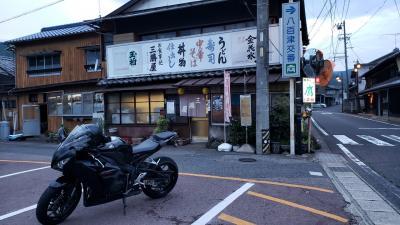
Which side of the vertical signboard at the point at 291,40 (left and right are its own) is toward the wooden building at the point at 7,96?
right

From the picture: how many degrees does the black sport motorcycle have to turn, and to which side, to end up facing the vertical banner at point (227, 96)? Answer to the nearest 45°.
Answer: approximately 180°

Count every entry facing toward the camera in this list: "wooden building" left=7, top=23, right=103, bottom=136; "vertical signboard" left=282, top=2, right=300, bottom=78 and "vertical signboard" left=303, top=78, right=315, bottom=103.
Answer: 3

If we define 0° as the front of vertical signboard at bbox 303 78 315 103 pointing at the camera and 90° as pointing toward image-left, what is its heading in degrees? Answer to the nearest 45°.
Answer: approximately 0°

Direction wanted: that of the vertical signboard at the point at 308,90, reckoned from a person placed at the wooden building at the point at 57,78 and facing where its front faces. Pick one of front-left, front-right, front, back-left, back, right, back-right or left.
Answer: front-left

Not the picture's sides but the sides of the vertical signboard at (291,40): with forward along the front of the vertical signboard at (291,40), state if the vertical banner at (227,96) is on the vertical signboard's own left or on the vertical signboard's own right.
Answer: on the vertical signboard's own right

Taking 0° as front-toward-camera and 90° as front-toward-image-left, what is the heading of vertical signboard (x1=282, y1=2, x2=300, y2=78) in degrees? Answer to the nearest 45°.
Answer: approximately 0°

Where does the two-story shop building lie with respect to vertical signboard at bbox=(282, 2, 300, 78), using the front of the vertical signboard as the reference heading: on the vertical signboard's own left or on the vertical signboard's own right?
on the vertical signboard's own right

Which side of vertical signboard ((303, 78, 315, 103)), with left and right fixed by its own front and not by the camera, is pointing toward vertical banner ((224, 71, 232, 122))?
right
